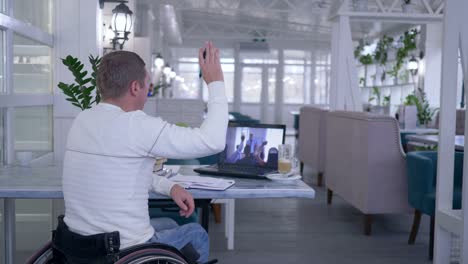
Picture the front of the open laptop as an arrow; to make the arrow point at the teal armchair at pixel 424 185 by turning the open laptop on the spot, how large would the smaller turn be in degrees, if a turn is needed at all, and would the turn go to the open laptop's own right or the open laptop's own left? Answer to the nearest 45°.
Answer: approximately 180°

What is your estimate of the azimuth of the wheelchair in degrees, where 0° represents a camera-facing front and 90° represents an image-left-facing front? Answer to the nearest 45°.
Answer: approximately 225°

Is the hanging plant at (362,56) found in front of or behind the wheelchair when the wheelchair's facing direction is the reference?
in front

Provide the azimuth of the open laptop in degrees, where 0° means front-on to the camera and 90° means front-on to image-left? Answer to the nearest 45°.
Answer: approximately 45°

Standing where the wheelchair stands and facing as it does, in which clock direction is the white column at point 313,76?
The white column is roughly at 11 o'clock from the wheelchair.

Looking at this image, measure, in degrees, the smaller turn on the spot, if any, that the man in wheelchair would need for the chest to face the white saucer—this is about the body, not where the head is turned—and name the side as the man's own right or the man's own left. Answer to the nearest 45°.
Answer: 0° — they already face it

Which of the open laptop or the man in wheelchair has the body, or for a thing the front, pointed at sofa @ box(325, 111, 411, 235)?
the man in wheelchair

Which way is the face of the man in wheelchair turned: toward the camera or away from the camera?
away from the camera

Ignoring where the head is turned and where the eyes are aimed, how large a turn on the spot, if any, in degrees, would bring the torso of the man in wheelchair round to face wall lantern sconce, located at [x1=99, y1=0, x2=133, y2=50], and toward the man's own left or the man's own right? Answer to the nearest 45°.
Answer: approximately 45° to the man's own left

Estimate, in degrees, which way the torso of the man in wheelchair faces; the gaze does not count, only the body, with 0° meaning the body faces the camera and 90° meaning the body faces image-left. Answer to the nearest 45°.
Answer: approximately 225°

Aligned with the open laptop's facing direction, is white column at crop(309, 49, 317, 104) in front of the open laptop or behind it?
behind
